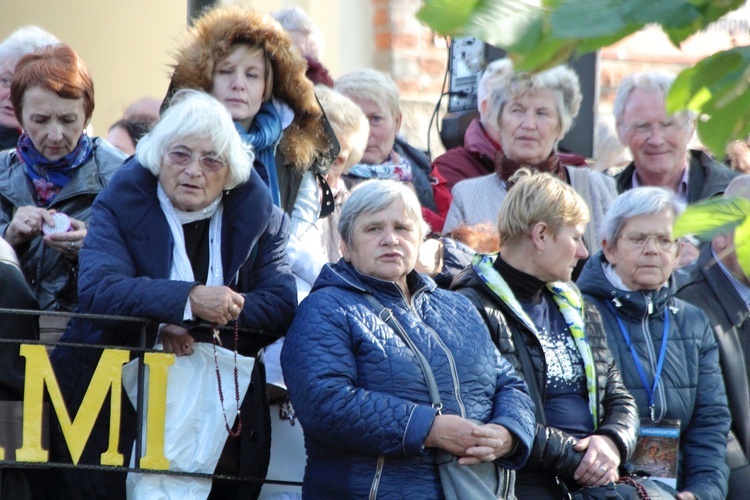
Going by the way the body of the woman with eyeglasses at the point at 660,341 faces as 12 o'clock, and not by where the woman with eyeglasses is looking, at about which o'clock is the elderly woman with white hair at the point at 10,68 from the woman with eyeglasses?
The elderly woman with white hair is roughly at 3 o'clock from the woman with eyeglasses.

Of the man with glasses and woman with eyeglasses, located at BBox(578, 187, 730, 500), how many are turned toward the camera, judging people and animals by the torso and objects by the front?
2

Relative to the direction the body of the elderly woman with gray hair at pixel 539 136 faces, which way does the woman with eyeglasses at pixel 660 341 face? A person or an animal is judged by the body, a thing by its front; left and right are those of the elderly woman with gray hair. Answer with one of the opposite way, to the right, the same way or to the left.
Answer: the same way

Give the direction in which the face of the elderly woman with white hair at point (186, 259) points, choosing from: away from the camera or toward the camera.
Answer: toward the camera

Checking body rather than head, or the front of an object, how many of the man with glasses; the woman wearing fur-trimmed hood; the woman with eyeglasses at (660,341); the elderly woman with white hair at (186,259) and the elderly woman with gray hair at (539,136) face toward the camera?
5

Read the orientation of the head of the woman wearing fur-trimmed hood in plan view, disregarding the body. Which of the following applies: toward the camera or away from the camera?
toward the camera

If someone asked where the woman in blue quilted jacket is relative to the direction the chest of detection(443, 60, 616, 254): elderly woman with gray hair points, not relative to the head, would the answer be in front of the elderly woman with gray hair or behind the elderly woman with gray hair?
in front

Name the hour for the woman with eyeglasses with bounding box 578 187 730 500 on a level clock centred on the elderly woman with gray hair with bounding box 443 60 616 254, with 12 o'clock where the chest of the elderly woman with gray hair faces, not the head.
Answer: The woman with eyeglasses is roughly at 11 o'clock from the elderly woman with gray hair.

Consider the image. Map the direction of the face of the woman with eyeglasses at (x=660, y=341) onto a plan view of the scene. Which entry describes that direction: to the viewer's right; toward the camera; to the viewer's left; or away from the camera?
toward the camera

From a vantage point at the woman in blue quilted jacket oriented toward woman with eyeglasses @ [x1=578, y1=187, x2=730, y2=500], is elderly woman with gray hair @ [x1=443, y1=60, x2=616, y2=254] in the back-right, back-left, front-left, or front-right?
front-left

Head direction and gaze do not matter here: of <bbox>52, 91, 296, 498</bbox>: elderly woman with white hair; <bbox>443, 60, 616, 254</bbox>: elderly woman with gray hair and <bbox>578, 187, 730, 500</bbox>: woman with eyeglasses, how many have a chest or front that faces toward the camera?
3

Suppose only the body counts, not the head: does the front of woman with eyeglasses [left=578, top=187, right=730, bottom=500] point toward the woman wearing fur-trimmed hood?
no

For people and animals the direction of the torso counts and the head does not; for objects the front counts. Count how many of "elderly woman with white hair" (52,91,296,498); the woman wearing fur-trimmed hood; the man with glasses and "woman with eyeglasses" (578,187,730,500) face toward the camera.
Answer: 4

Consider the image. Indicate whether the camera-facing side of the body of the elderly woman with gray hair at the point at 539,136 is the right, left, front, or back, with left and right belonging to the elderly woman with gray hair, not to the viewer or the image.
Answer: front

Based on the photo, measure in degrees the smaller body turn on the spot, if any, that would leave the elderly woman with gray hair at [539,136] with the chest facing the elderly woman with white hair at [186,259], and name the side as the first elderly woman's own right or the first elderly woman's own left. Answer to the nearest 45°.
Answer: approximately 45° to the first elderly woman's own right

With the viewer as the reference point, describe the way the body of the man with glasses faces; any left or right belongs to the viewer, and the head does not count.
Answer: facing the viewer

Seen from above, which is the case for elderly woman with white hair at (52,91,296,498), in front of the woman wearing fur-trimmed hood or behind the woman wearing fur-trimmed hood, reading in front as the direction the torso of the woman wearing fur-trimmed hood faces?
in front

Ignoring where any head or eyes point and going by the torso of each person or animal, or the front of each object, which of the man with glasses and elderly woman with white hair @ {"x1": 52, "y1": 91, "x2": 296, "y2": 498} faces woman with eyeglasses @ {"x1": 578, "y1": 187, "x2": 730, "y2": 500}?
the man with glasses
